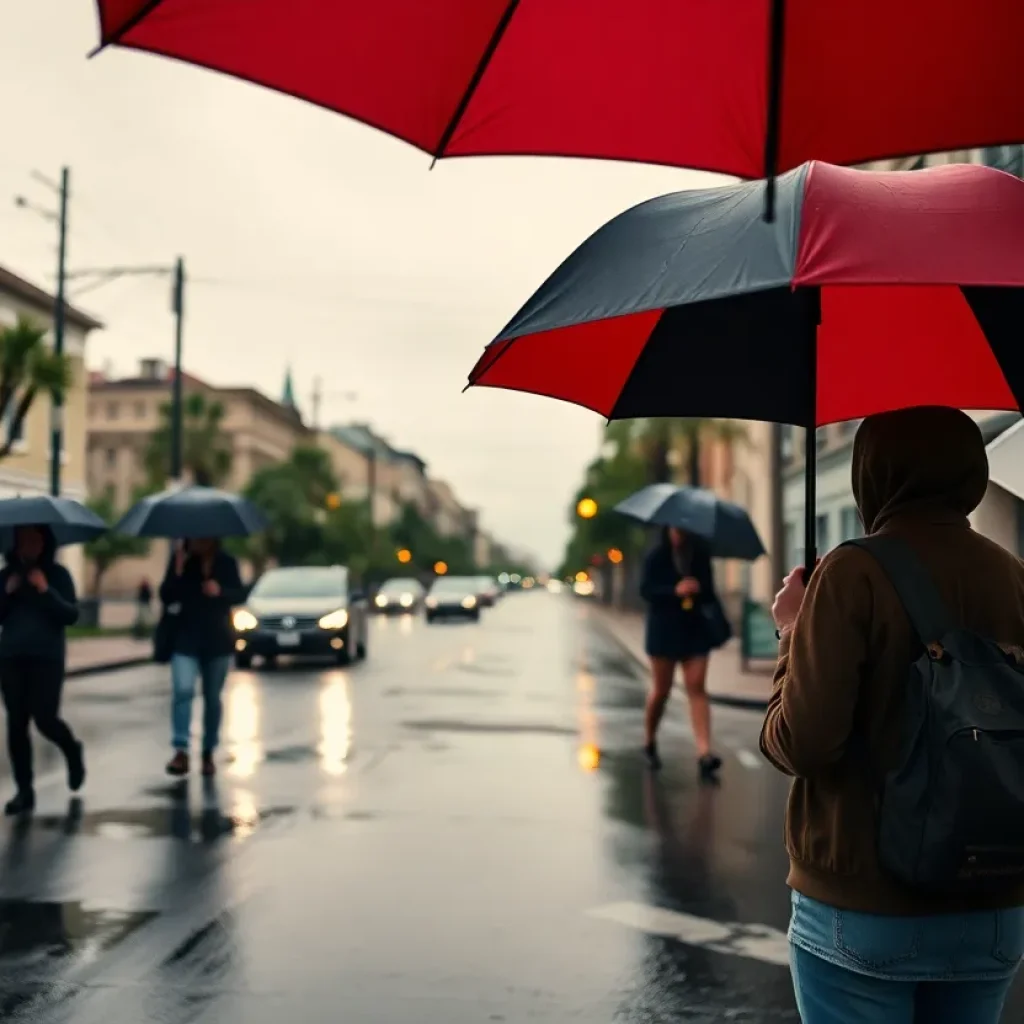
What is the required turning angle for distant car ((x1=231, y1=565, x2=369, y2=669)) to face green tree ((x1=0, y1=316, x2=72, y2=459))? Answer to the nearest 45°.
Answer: approximately 90° to its right

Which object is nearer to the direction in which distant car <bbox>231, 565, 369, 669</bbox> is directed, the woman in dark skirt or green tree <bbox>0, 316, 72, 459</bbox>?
the woman in dark skirt

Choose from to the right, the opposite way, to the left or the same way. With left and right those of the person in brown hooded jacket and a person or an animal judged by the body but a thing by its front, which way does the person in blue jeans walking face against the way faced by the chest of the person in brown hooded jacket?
the opposite way

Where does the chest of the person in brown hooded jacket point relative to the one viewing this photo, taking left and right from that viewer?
facing away from the viewer and to the left of the viewer

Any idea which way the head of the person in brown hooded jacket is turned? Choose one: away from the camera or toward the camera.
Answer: away from the camera

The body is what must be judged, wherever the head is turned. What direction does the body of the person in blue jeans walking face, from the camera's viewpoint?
toward the camera

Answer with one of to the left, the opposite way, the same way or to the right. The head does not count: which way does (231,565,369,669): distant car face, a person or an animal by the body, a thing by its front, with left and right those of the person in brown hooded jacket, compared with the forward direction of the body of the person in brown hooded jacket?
the opposite way

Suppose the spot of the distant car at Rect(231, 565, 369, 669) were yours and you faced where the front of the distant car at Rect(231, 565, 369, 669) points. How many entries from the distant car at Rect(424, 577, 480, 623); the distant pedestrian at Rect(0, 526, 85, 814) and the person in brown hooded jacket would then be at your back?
1

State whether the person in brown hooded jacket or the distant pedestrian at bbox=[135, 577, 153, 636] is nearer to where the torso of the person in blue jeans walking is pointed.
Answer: the person in brown hooded jacket

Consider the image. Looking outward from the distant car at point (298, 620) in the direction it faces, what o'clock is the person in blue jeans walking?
The person in blue jeans walking is roughly at 12 o'clock from the distant car.

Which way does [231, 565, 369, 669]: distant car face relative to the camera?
toward the camera
